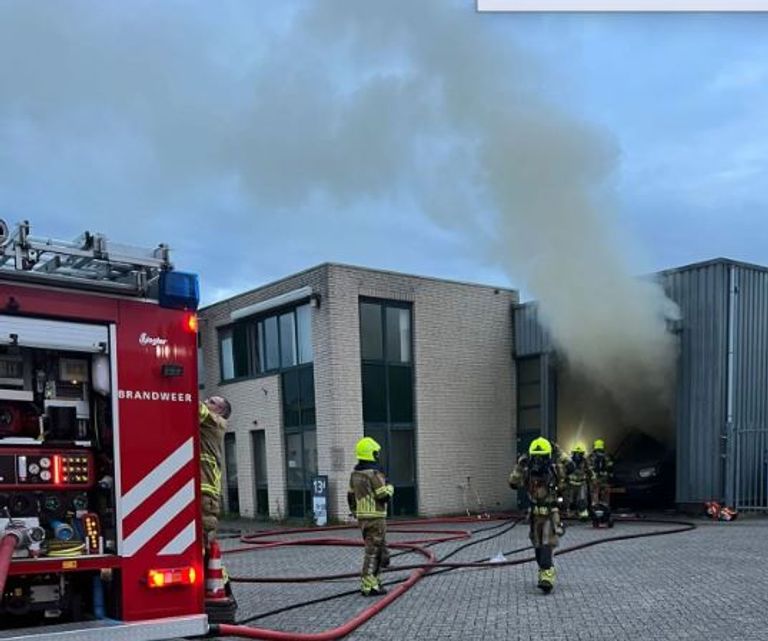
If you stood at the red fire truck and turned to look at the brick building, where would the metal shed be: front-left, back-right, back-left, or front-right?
front-right

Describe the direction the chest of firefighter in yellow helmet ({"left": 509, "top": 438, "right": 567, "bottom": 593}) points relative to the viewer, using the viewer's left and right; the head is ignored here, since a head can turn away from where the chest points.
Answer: facing the viewer

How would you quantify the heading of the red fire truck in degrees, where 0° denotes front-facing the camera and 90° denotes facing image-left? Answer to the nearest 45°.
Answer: approximately 180°

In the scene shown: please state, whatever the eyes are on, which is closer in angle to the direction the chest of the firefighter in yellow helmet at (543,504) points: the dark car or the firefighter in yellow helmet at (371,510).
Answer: the firefighter in yellow helmet

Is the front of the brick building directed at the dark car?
no

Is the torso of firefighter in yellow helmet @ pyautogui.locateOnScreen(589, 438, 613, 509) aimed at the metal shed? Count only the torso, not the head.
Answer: no

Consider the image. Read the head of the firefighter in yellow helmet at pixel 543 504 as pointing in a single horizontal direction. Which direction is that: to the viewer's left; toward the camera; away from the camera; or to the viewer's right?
toward the camera
